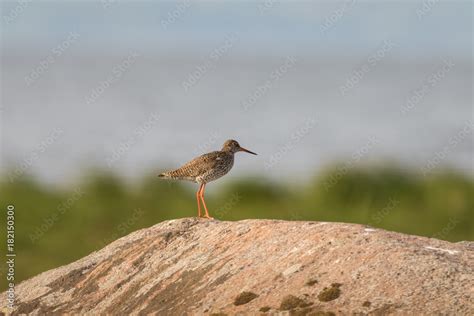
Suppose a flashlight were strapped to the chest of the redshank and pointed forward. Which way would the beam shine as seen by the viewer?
to the viewer's right
